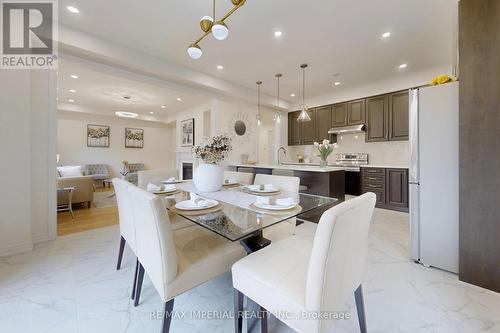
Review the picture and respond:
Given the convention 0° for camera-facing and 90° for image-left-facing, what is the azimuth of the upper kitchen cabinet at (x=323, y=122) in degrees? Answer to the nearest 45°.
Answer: approximately 0°

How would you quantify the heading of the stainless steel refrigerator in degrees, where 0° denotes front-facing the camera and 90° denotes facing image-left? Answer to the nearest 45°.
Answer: approximately 135°

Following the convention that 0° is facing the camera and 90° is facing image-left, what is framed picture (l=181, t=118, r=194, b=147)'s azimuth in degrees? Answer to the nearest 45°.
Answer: approximately 45°

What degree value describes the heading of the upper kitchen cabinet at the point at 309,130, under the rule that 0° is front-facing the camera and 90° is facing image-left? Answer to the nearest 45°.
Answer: approximately 45°

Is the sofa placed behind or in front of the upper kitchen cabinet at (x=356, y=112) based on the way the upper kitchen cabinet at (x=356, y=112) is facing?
in front

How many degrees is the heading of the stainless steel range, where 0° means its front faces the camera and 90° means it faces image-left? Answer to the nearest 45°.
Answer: approximately 0°

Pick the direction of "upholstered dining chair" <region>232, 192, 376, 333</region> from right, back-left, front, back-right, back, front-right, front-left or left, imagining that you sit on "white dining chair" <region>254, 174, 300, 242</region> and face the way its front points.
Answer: front-left

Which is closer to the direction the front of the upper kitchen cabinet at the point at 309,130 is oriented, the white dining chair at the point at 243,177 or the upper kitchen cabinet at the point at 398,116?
the white dining chair

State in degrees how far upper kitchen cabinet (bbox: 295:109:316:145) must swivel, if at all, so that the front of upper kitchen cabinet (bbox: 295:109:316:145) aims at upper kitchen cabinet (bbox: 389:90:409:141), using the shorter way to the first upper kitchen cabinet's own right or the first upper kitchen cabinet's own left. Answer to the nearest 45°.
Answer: approximately 90° to the first upper kitchen cabinet's own left

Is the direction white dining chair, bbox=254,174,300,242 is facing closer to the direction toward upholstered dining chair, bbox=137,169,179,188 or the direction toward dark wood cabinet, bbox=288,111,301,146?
the upholstered dining chair

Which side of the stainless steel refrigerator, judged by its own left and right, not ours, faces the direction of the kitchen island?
front

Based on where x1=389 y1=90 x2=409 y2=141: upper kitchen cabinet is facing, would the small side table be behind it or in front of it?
in front
